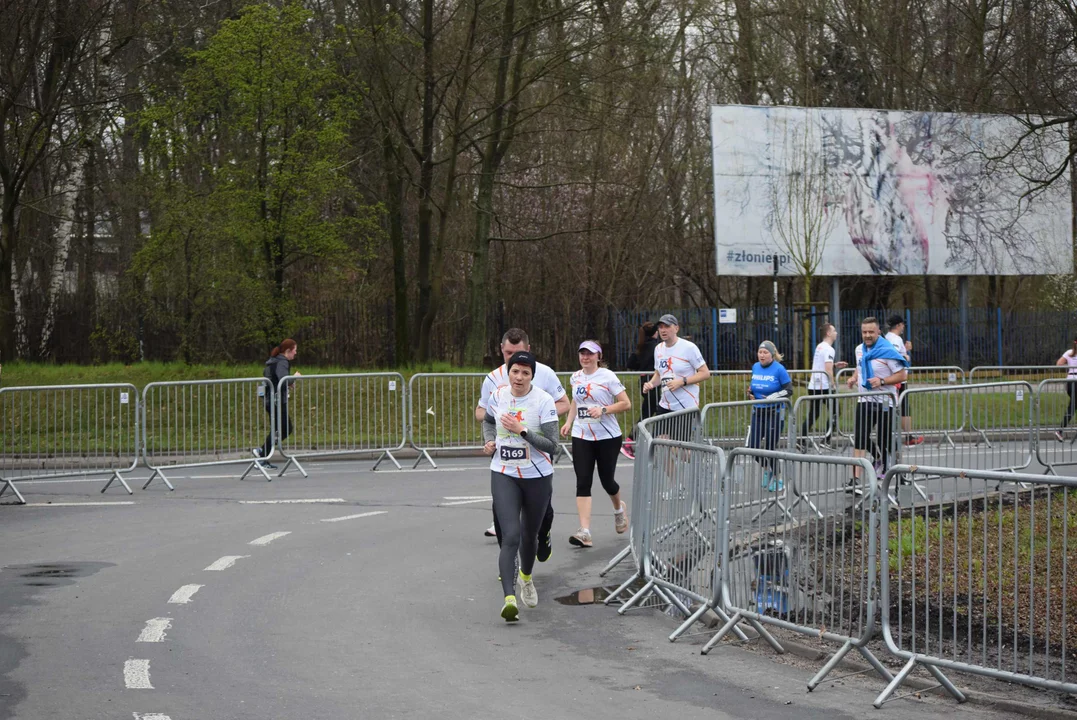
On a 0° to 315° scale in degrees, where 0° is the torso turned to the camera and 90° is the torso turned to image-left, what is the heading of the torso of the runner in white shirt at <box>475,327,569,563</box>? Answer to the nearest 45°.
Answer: approximately 0°

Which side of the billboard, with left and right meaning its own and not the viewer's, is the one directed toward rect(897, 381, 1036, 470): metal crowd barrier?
front

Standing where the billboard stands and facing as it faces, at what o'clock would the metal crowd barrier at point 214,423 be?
The metal crowd barrier is roughly at 1 o'clock from the billboard.

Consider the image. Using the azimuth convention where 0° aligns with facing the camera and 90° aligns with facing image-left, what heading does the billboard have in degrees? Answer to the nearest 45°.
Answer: approximately 0°

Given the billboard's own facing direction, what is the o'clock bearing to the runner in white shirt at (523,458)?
The runner in white shirt is roughly at 12 o'clock from the billboard.

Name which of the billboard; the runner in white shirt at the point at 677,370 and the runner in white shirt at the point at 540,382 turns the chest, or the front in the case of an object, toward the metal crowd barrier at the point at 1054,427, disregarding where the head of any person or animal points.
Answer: the billboard
